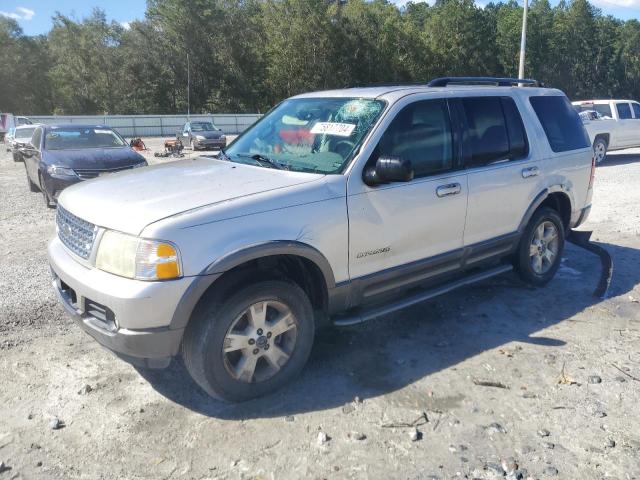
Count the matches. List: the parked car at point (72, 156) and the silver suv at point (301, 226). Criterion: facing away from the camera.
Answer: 0

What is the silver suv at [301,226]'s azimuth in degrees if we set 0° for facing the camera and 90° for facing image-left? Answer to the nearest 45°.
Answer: approximately 45°

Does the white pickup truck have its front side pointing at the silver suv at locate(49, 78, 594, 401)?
no

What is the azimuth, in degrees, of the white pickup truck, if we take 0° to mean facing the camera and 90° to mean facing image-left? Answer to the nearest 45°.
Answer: approximately 225°

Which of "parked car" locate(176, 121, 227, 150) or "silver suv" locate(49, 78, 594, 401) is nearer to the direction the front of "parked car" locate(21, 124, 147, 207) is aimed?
the silver suv

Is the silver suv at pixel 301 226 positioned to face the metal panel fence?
no

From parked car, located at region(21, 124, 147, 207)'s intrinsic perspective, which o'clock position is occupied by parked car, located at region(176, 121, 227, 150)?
parked car, located at region(176, 121, 227, 150) is roughly at 8 o'clock from parked car, located at region(21, 124, 147, 207).

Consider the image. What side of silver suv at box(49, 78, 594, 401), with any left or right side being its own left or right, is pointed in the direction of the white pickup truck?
back

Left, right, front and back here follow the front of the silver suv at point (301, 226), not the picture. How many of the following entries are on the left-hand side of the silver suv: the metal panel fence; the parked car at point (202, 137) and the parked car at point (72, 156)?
0

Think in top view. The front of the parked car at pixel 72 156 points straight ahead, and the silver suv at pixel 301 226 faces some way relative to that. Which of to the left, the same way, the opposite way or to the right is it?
to the right

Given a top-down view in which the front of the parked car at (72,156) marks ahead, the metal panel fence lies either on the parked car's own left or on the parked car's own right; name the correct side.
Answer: on the parked car's own left

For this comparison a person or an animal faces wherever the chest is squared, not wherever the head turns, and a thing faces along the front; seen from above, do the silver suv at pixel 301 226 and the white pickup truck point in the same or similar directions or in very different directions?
very different directions

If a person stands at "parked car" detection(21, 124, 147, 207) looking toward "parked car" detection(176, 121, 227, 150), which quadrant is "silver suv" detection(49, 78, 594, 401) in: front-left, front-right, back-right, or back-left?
back-right
